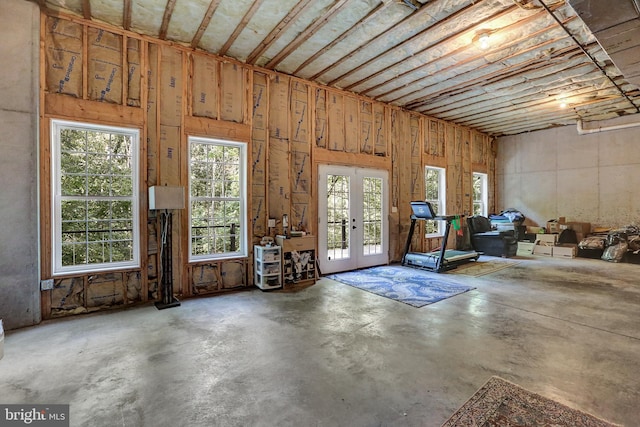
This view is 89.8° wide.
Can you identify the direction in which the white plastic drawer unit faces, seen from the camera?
facing the viewer and to the right of the viewer

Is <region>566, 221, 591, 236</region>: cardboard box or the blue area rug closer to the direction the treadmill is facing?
the blue area rug

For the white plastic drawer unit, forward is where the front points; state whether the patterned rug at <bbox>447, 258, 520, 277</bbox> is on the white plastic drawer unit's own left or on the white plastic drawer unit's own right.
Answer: on the white plastic drawer unit's own left

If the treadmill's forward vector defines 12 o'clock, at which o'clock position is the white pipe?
The white pipe is roughly at 6 o'clock from the treadmill.

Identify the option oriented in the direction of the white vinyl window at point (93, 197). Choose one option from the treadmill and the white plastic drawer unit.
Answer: the treadmill

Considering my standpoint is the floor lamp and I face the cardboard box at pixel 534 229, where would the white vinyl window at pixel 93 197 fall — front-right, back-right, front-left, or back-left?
back-left

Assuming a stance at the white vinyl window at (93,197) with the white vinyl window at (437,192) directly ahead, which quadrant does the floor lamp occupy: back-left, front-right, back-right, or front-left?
front-right

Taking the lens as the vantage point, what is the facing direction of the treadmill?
facing the viewer and to the left of the viewer

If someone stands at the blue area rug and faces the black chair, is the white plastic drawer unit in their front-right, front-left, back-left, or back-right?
back-left

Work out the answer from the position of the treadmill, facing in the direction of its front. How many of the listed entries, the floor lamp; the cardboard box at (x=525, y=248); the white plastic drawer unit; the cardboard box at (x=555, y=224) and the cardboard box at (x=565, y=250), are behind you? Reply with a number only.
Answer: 3

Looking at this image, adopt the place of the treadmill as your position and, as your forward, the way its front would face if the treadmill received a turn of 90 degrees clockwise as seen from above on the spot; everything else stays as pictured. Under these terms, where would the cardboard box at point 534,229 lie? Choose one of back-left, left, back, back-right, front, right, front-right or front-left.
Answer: right

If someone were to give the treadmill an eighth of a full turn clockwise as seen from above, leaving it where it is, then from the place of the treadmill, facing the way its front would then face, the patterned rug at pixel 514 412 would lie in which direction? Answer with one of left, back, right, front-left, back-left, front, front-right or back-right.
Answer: left

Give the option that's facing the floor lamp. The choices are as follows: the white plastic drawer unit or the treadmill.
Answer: the treadmill

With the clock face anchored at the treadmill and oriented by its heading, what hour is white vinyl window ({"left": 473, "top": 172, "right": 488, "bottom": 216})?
The white vinyl window is roughly at 5 o'clock from the treadmill.

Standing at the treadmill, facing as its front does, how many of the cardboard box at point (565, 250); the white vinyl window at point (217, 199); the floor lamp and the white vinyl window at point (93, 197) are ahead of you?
3

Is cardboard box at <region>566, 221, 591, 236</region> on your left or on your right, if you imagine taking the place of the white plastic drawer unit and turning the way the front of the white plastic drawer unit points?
on your left

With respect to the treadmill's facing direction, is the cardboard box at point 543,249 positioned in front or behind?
behind

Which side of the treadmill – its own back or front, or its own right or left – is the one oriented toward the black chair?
back

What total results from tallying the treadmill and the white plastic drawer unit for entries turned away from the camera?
0
